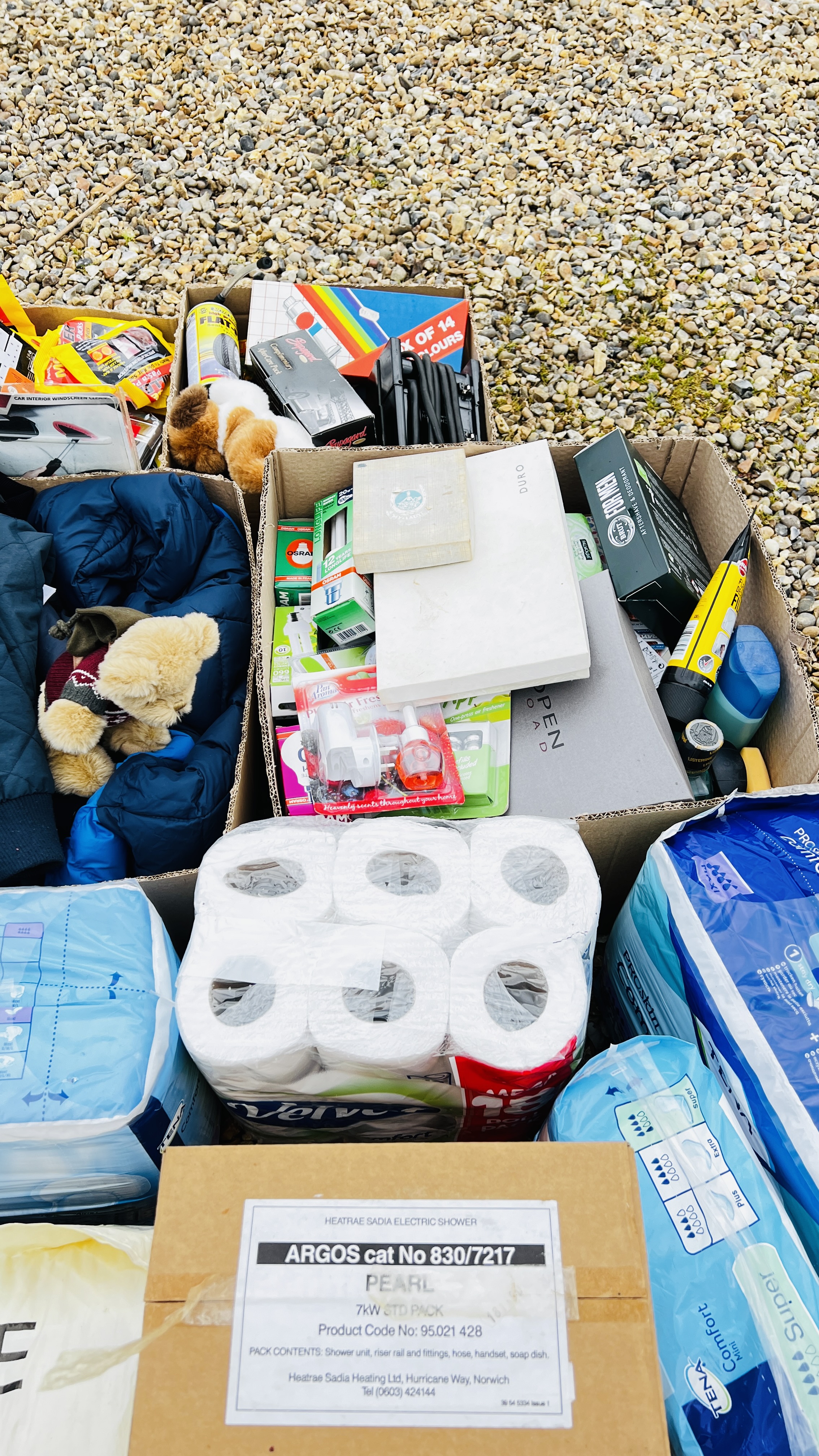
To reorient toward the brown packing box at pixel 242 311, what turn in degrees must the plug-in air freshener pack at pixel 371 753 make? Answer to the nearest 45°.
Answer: approximately 180°

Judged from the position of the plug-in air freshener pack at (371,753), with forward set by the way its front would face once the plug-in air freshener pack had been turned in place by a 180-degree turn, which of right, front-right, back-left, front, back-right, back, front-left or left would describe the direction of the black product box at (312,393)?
front

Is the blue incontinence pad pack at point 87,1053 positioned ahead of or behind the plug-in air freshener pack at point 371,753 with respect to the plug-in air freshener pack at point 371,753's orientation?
ahead

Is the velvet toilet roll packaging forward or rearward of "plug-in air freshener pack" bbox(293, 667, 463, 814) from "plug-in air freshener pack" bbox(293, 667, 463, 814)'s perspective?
forward

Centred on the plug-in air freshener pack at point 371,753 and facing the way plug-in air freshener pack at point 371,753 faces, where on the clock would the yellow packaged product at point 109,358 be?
The yellow packaged product is roughly at 5 o'clock from the plug-in air freshener pack.

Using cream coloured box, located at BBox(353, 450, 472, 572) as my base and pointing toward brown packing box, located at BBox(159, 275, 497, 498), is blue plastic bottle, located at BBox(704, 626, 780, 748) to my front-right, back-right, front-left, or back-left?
back-right

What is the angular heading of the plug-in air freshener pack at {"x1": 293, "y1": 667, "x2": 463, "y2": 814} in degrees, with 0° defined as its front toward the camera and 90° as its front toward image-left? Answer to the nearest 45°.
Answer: approximately 0°

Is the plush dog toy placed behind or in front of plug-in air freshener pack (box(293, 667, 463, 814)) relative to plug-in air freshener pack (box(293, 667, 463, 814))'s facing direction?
behind
